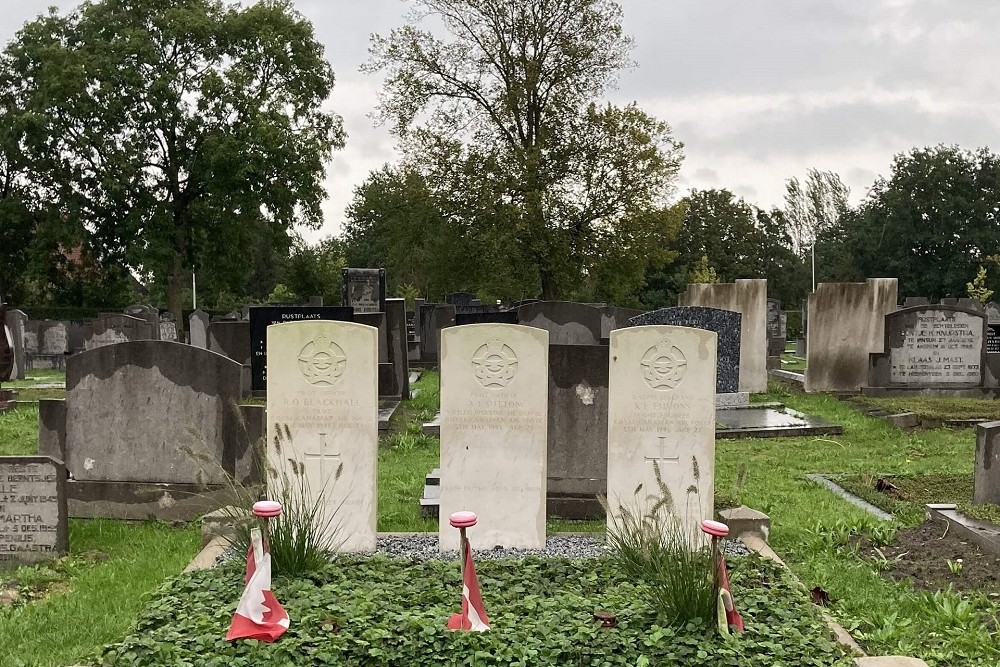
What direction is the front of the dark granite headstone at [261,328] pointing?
toward the camera

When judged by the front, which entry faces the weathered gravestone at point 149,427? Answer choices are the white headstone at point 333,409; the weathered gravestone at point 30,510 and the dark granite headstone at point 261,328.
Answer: the dark granite headstone

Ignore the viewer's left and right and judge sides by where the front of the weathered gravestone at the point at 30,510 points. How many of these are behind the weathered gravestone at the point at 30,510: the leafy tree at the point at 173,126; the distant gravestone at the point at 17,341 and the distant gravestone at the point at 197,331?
3

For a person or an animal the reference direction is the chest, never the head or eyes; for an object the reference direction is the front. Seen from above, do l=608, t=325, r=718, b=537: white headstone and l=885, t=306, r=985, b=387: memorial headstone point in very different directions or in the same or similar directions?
same or similar directions

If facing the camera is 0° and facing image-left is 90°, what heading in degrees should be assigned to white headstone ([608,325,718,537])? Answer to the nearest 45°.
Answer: approximately 0°

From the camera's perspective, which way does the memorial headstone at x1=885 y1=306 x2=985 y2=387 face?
toward the camera

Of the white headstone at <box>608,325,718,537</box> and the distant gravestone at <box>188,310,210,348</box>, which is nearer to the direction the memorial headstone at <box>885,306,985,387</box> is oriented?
the white headstone

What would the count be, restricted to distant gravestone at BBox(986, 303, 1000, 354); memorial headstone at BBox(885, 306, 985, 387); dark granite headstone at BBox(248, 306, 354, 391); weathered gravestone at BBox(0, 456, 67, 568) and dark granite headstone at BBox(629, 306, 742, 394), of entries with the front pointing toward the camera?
5

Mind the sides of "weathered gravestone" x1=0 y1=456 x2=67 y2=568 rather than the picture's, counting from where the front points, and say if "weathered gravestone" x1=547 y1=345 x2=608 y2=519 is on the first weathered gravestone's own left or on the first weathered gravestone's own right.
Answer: on the first weathered gravestone's own left

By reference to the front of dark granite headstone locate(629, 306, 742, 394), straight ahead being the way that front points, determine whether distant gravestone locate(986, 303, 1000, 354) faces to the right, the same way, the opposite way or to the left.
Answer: the same way

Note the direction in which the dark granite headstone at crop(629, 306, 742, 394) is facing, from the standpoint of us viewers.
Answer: facing the viewer

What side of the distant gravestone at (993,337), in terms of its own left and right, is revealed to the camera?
front

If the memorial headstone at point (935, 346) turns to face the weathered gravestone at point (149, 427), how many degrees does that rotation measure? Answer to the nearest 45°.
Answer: approximately 45° to its right

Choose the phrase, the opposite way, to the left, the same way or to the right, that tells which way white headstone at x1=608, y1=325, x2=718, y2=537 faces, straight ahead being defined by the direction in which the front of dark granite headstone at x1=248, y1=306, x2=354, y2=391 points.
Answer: the same way

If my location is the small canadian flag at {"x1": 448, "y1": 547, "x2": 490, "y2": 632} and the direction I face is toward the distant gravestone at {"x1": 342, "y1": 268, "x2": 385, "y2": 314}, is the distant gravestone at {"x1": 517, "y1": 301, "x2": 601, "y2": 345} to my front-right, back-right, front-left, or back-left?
front-right

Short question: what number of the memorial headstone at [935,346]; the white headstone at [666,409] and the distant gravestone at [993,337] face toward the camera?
3

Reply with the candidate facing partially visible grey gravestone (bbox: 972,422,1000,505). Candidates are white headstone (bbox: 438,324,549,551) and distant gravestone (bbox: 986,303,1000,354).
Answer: distant gravestone (bbox: 986,303,1000,354)

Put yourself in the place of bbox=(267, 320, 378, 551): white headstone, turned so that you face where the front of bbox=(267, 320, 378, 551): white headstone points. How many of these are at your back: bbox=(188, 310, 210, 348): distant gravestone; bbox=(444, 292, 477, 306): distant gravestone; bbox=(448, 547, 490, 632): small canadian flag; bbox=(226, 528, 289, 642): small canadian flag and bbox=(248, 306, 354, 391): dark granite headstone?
3

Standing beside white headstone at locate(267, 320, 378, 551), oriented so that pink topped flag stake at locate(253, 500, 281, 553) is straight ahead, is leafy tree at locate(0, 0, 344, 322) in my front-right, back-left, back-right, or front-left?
back-right

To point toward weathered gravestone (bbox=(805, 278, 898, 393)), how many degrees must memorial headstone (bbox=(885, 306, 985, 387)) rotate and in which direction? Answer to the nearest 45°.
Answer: approximately 90° to its right
